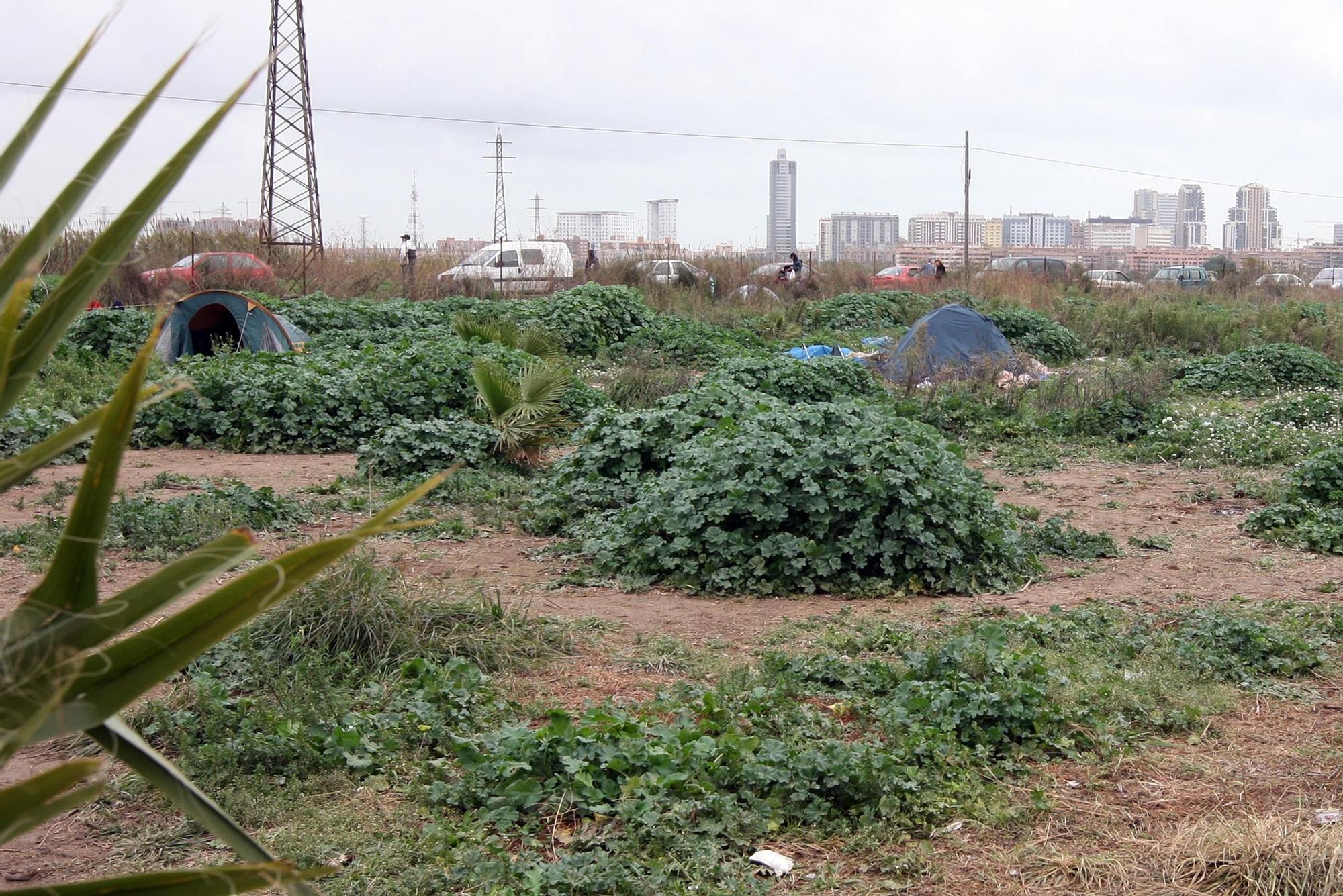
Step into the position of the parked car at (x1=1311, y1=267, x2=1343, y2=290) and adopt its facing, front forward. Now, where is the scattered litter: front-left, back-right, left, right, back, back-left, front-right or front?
left

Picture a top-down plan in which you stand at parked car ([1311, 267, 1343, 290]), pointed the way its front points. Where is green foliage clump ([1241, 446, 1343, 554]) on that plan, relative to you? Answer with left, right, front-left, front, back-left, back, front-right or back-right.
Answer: left

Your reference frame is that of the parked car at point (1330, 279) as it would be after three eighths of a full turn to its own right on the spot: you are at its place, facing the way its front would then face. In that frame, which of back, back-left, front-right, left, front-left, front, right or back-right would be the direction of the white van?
back

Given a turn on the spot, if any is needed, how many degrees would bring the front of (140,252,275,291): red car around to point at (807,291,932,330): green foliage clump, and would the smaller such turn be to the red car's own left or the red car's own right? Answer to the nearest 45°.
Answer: approximately 180°

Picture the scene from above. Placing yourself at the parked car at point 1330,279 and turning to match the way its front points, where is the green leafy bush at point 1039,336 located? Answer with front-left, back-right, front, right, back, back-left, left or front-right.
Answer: left

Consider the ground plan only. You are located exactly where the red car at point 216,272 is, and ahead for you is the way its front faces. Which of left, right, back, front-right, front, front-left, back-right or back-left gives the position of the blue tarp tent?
back-left

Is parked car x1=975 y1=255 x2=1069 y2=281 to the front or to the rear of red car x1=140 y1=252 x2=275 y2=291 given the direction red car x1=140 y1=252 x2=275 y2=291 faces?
to the rear

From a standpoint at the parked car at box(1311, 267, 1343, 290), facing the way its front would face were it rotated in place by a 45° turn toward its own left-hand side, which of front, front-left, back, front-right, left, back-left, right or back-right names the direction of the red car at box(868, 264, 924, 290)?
front

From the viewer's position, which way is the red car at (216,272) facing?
facing to the left of the viewer

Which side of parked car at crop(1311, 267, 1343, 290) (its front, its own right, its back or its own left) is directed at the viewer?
left

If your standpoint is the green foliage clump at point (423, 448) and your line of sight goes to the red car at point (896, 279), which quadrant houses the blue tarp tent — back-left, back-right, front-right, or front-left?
front-right

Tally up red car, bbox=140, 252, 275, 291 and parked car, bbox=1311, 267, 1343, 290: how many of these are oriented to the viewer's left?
2

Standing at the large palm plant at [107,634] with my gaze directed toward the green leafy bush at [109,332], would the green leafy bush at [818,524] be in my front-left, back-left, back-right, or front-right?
front-right

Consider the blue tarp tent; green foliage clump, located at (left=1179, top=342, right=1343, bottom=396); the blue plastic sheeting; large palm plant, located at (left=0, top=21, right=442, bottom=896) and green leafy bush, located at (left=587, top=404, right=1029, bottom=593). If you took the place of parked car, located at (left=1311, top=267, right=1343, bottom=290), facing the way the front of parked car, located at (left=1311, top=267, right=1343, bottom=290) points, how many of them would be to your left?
5
